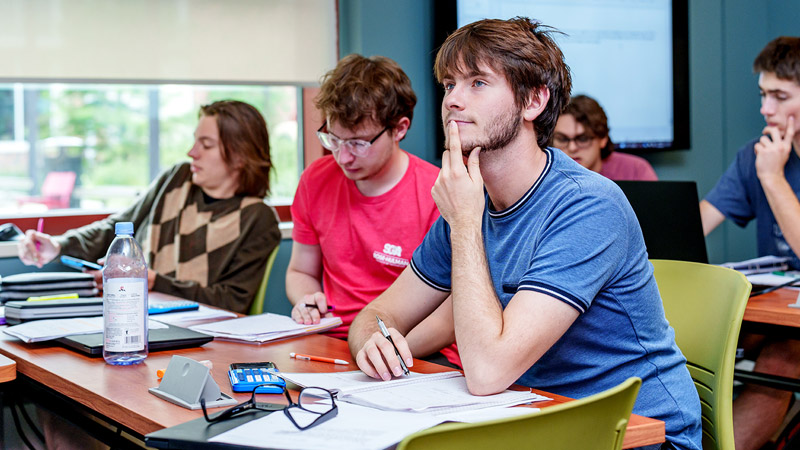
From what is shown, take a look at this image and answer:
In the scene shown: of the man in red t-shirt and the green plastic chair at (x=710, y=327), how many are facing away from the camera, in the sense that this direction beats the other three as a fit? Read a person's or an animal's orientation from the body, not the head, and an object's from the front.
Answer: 0

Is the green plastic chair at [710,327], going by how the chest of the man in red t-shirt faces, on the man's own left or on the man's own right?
on the man's own left

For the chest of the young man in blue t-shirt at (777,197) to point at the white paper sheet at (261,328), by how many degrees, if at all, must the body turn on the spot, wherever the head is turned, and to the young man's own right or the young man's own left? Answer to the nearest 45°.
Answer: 0° — they already face it

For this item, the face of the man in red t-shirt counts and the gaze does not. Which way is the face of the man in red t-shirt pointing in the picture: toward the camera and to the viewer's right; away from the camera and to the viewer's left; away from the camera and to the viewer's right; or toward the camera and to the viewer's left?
toward the camera and to the viewer's left

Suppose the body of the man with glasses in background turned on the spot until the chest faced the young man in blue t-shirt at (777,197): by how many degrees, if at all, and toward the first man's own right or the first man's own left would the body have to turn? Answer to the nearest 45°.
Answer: approximately 90° to the first man's own left

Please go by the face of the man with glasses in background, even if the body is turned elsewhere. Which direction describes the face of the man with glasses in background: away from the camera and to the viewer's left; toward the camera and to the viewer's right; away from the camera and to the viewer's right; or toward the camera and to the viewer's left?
toward the camera and to the viewer's left

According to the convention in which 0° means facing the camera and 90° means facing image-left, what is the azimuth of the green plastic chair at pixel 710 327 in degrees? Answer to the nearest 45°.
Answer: approximately 45°

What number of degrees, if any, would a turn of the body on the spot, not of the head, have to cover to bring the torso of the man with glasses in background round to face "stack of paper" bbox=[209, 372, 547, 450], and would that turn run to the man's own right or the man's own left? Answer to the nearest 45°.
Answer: approximately 45° to the man's own left
